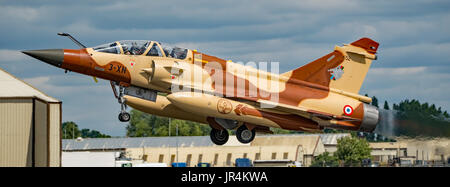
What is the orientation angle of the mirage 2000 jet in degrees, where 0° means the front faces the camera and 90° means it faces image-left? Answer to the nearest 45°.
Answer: approximately 90°

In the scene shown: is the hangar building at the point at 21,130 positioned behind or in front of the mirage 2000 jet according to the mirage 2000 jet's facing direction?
in front
